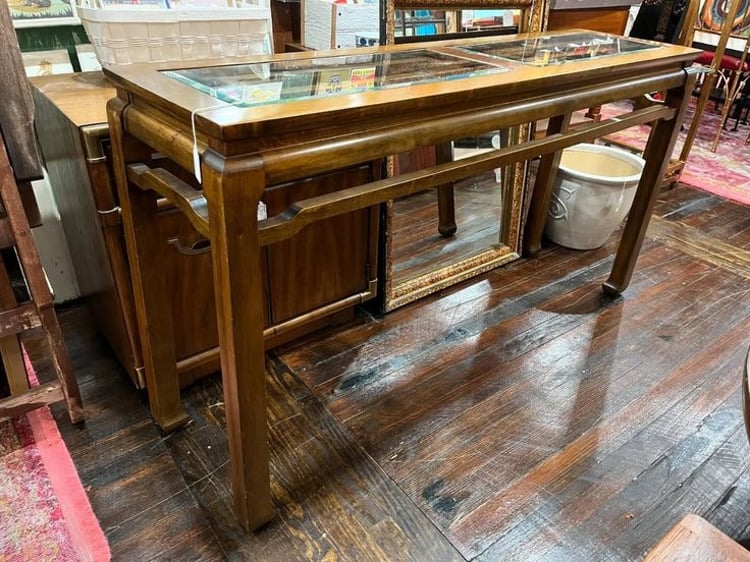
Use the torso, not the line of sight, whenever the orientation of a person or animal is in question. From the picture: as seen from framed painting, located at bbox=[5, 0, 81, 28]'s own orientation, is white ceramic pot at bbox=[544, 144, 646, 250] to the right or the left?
on its left

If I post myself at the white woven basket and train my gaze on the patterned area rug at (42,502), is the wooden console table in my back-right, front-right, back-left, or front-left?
front-left

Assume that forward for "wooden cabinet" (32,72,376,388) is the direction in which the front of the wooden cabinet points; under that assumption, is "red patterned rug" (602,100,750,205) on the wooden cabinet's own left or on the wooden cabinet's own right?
on the wooden cabinet's own left

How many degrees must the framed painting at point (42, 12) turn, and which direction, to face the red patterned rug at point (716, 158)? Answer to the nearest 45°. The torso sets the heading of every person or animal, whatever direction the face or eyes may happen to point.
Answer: approximately 90° to its left

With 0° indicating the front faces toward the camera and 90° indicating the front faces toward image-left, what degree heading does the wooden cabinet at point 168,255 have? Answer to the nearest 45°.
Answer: approximately 315°

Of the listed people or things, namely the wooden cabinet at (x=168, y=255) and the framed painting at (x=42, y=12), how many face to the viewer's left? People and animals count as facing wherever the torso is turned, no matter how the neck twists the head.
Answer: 0

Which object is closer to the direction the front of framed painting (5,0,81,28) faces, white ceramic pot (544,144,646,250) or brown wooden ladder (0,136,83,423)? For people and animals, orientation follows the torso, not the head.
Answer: the brown wooden ladder

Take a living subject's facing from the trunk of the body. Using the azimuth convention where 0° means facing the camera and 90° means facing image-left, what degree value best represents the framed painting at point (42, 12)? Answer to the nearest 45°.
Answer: approximately 0°

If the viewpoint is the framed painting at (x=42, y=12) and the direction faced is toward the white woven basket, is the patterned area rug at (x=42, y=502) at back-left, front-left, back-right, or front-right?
front-right

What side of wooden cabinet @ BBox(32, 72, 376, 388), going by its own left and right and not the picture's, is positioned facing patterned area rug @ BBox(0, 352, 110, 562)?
right
